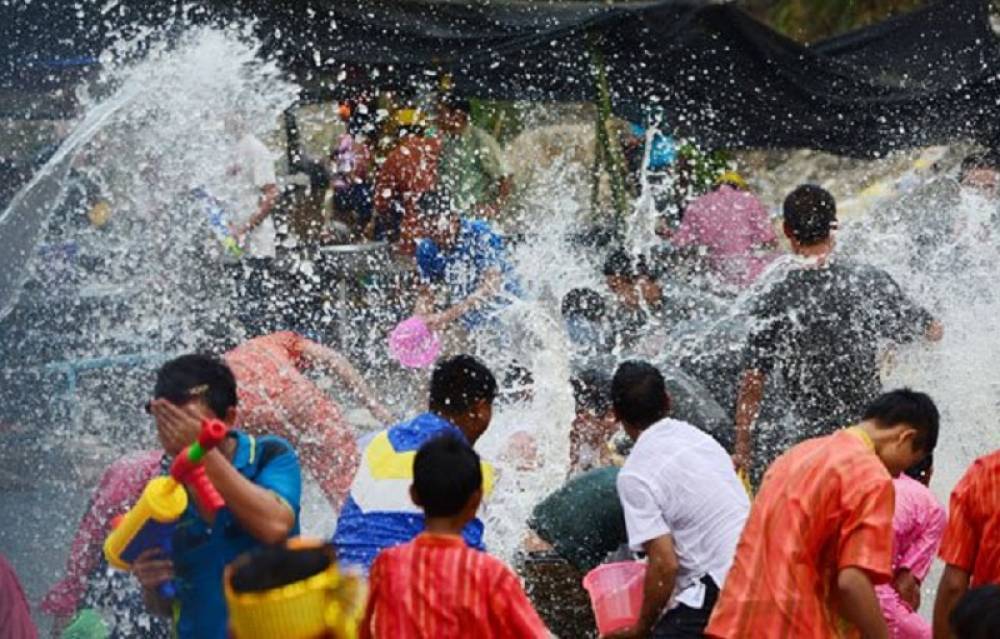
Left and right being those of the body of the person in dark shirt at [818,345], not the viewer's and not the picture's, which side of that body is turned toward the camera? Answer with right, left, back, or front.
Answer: back

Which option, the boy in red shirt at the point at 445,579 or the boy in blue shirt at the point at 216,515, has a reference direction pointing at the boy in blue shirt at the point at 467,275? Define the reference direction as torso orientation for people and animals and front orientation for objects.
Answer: the boy in red shirt

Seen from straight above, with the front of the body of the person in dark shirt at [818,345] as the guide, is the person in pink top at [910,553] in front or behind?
behind

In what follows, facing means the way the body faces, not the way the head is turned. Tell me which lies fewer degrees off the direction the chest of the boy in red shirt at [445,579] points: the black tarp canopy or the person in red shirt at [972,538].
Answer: the black tarp canopy

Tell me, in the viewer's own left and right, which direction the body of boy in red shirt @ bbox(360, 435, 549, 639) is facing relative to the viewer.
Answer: facing away from the viewer

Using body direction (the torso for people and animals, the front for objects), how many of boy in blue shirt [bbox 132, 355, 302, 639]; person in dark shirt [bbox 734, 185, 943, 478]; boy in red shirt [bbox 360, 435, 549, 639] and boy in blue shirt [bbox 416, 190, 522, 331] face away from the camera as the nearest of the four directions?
2

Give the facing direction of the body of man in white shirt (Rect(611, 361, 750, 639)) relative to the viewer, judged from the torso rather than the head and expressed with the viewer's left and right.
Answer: facing away from the viewer and to the left of the viewer

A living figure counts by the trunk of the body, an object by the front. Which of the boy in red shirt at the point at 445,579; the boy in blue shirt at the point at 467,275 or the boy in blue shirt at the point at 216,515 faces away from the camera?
the boy in red shirt

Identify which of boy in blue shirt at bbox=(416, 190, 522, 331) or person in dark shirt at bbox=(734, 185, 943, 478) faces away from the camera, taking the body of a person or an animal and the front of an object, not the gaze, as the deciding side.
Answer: the person in dark shirt

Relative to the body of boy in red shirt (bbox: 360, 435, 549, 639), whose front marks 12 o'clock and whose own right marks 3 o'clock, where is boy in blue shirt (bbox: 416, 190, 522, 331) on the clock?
The boy in blue shirt is roughly at 12 o'clock from the boy in red shirt.

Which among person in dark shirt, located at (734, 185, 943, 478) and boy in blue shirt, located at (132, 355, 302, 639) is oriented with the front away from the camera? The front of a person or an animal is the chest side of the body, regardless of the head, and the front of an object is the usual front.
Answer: the person in dark shirt

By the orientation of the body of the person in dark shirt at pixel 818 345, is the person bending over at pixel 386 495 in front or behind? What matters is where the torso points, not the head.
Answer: behind
